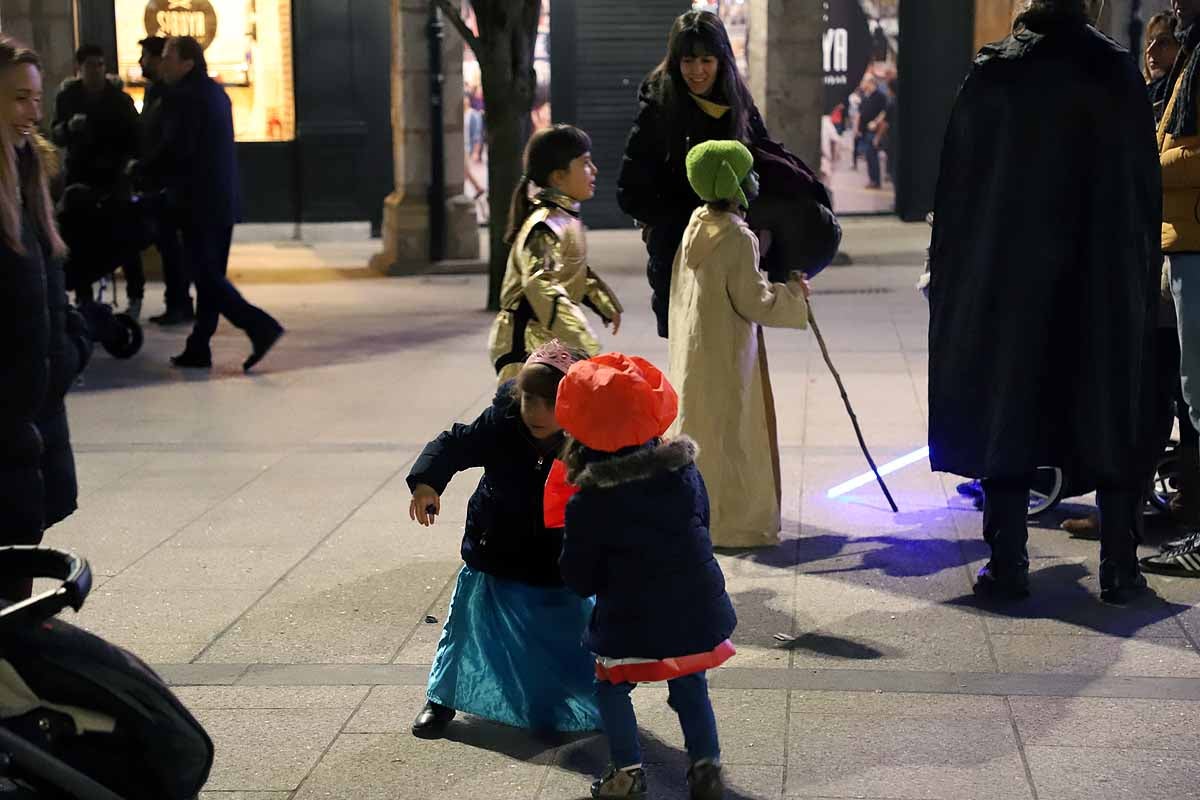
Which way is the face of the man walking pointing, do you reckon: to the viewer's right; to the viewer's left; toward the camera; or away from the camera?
to the viewer's left

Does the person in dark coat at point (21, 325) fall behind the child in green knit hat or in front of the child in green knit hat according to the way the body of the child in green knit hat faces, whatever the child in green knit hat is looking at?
behind

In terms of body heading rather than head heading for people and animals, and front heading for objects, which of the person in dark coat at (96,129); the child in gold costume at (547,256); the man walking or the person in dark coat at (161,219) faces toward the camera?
the person in dark coat at (96,129)

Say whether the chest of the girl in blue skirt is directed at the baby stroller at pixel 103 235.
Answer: no

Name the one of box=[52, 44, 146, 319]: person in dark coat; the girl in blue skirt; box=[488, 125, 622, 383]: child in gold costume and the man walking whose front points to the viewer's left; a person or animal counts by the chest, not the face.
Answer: the man walking

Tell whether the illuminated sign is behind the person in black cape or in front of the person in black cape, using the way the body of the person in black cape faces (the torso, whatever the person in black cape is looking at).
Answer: in front

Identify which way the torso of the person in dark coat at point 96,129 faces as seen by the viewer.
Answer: toward the camera

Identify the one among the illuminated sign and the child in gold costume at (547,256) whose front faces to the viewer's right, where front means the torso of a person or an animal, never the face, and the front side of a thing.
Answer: the child in gold costume

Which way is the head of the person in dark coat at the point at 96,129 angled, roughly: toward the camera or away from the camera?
toward the camera

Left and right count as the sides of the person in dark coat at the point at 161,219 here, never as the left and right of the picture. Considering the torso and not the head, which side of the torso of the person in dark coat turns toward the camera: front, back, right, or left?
left

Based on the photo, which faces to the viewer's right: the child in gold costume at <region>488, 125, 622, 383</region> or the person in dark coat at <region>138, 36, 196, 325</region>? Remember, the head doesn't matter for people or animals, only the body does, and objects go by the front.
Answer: the child in gold costume

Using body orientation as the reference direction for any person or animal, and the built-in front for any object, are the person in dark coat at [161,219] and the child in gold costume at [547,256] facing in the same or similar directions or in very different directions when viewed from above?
very different directions

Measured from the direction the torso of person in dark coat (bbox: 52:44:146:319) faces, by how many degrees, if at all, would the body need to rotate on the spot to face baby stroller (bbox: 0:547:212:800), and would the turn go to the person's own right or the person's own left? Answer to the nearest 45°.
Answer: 0° — they already face it

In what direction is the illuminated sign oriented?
toward the camera

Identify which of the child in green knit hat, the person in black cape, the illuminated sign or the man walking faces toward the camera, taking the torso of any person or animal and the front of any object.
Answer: the illuminated sign

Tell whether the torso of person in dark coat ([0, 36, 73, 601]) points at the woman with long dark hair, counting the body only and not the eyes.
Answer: no
